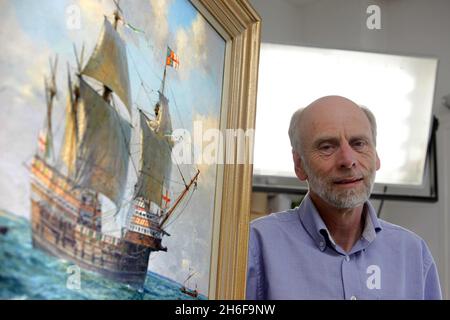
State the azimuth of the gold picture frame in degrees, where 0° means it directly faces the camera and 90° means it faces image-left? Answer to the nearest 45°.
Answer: approximately 315°

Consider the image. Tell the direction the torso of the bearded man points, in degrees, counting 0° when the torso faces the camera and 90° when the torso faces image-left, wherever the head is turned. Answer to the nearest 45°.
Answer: approximately 0°
